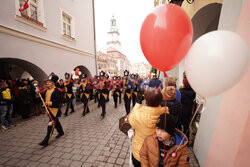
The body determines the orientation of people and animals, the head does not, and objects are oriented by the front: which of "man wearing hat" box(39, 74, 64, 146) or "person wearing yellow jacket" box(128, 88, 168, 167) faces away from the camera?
the person wearing yellow jacket

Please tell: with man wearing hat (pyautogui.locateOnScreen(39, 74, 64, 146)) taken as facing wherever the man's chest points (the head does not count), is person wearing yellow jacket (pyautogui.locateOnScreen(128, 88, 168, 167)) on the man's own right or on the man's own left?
on the man's own left

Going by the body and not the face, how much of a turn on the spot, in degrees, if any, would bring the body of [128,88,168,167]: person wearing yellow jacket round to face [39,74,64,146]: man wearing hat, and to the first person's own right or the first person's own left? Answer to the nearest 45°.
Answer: approximately 45° to the first person's own left

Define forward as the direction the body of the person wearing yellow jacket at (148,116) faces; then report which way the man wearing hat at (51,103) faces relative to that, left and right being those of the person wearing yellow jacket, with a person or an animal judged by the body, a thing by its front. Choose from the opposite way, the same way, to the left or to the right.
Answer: the opposite way

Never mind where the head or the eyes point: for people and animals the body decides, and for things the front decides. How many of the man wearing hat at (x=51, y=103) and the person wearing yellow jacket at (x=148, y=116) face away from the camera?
1

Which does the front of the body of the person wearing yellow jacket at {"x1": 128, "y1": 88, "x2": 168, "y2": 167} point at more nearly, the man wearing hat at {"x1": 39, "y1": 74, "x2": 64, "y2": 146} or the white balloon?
the man wearing hat

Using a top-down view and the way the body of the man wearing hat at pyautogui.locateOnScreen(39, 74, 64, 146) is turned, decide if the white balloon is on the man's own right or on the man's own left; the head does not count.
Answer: on the man's own left

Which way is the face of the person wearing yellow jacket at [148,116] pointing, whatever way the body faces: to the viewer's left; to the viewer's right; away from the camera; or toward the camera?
away from the camera

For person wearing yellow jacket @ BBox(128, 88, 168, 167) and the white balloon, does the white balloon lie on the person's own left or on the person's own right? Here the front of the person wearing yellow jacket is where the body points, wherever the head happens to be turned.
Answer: on the person's own right

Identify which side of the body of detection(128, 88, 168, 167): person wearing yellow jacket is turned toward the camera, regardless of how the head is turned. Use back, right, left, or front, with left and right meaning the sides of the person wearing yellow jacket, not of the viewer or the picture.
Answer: back
